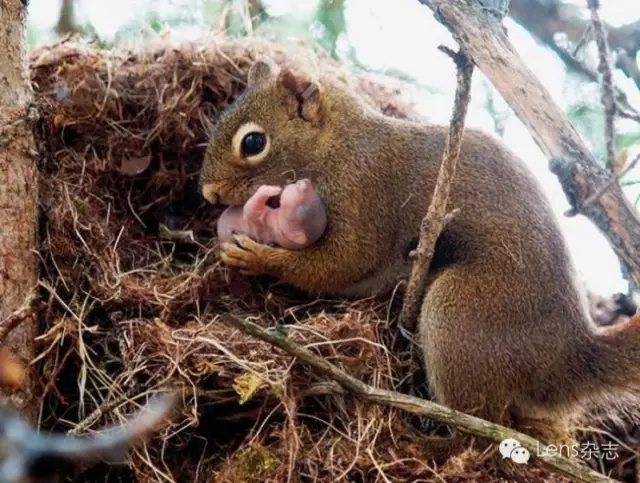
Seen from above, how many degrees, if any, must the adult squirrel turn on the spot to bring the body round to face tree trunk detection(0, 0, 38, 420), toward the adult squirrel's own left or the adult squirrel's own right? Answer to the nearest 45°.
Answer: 0° — it already faces it

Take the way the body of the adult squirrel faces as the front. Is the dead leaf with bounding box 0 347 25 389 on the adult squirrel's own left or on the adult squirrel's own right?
on the adult squirrel's own left

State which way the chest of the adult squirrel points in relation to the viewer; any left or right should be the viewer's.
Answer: facing to the left of the viewer

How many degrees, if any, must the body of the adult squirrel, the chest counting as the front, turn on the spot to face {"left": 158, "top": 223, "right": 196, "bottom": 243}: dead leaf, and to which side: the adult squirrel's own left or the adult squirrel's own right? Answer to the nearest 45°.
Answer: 0° — it already faces it

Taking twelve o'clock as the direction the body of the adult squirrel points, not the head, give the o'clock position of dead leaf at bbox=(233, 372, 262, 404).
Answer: The dead leaf is roughly at 10 o'clock from the adult squirrel.
